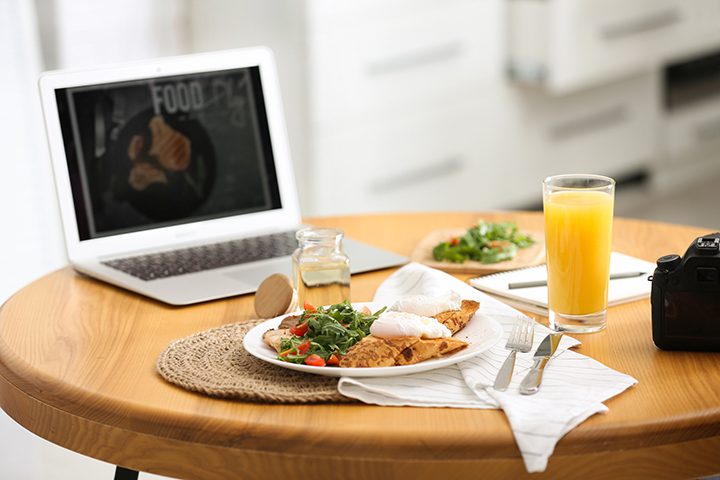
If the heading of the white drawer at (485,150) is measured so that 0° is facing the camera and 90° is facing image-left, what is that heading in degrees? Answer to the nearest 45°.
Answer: approximately 315°

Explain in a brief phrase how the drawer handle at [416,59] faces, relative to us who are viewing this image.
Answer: facing the viewer and to the right of the viewer

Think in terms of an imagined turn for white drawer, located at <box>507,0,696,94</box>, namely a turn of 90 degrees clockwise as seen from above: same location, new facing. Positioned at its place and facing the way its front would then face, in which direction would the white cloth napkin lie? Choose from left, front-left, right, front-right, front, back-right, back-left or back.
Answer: front-left

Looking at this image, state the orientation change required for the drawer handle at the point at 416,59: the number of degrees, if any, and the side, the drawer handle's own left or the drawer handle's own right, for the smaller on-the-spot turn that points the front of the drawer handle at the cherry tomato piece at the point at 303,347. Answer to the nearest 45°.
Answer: approximately 45° to the drawer handle's own right

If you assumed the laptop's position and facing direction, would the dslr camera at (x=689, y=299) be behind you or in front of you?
in front

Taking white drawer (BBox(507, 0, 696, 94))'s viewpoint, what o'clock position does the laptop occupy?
The laptop is roughly at 2 o'clock from the white drawer.

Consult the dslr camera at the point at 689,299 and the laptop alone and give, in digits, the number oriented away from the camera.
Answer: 1

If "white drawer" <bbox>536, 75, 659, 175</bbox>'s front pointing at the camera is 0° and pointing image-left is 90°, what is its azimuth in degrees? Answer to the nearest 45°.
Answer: approximately 315°

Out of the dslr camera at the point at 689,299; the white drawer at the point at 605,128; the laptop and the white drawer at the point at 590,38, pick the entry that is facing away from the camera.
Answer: the dslr camera

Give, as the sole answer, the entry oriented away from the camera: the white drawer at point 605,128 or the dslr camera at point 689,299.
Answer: the dslr camera

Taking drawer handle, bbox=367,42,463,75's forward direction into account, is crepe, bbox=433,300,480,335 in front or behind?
in front

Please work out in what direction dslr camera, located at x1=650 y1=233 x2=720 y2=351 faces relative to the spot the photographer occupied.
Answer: facing away from the viewer
